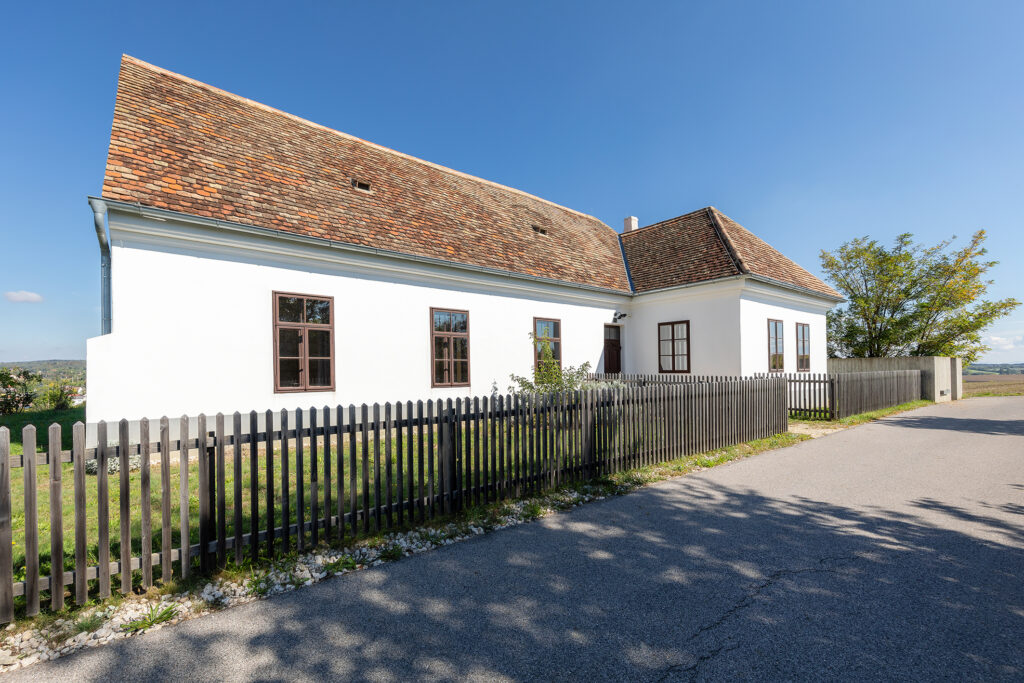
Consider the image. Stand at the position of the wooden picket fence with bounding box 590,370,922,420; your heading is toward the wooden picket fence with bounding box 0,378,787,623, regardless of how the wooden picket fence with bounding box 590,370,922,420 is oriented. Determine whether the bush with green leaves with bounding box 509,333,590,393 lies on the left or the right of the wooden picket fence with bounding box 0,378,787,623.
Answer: right

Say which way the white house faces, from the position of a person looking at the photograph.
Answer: facing the viewer and to the right of the viewer

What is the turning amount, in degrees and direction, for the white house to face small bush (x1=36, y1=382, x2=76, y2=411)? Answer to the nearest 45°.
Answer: approximately 180°

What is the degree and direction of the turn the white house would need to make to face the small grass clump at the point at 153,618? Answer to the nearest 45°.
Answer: approximately 45° to its right

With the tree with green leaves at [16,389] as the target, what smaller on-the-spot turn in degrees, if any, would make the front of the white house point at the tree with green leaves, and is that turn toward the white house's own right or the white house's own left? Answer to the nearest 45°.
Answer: approximately 180°

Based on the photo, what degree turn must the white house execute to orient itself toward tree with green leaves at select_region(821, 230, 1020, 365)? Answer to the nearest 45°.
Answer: approximately 90° to its left
